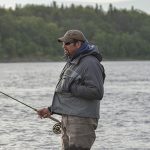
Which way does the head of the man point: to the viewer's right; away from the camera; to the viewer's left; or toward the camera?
to the viewer's left

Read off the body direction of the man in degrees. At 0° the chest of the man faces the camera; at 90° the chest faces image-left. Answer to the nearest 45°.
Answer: approximately 90°
